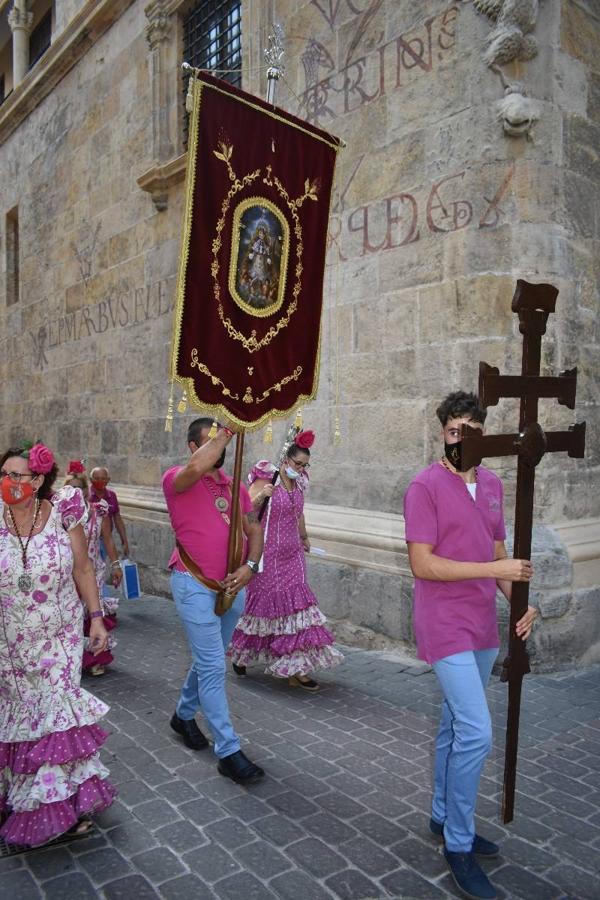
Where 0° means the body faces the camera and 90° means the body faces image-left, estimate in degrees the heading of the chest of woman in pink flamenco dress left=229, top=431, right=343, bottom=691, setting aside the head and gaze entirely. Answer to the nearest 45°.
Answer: approximately 315°

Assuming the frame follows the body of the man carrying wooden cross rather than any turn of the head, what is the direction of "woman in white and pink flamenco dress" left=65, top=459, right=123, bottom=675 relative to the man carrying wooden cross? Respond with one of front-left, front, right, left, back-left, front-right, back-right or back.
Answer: back

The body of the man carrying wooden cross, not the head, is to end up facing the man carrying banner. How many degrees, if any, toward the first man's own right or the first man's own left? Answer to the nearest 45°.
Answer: approximately 180°

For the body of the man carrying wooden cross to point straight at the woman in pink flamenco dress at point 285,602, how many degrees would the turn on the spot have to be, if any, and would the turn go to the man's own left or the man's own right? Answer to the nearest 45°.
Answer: approximately 180°
